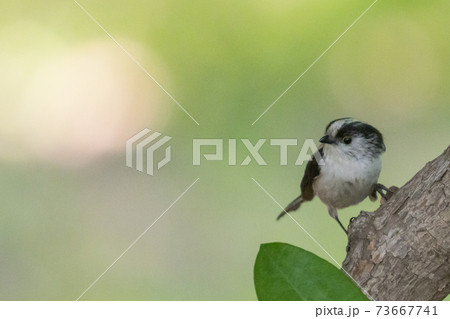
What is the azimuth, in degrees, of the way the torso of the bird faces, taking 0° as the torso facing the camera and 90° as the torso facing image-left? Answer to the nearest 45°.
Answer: approximately 315°

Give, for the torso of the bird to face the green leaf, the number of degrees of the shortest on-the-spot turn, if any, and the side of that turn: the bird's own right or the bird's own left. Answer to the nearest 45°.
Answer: approximately 45° to the bird's own right
